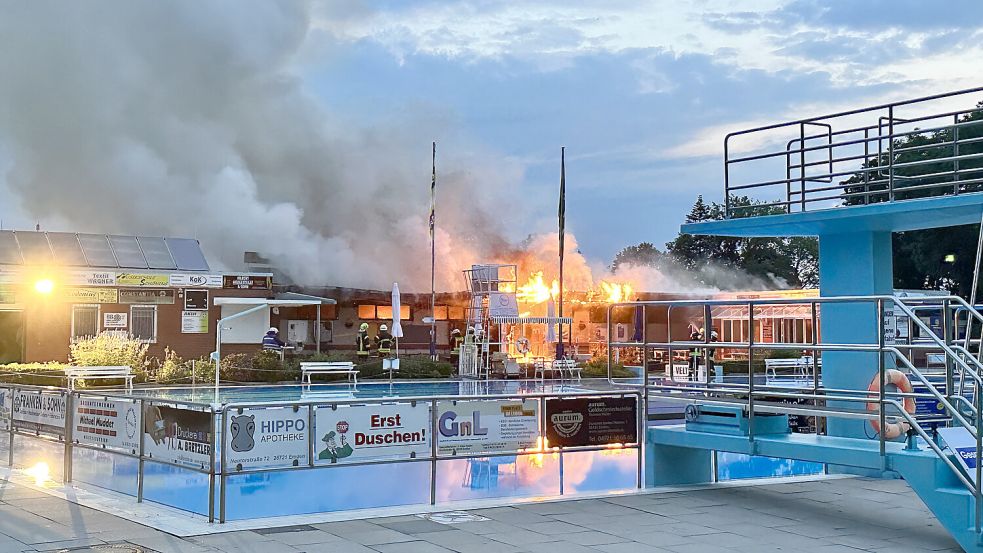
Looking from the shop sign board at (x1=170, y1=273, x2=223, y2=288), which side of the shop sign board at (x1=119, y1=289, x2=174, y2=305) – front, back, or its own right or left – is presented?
left

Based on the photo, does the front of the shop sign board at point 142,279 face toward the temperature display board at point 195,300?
no

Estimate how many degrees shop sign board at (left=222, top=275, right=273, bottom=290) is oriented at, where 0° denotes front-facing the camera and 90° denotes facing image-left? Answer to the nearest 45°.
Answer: approximately 0°

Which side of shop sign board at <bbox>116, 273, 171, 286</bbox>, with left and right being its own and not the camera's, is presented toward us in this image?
front

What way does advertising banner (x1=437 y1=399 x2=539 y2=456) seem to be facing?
toward the camera

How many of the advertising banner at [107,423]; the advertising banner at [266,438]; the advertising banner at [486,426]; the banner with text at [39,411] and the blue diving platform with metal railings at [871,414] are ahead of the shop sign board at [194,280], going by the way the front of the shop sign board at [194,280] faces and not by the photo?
5

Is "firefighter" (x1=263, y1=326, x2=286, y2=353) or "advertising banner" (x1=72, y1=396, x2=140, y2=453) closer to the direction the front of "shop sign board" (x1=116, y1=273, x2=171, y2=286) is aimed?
the advertising banner

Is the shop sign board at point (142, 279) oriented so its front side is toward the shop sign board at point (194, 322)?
no

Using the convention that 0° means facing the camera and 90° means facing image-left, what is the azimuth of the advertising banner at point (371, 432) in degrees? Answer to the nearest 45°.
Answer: approximately 0°

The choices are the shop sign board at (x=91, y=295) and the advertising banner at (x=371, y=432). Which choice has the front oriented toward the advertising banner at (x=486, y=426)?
the shop sign board

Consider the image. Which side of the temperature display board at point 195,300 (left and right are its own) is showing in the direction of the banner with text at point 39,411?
front

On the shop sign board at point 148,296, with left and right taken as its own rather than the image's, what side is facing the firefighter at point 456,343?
left

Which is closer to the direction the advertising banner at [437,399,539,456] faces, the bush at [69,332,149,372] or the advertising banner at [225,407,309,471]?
the advertising banner

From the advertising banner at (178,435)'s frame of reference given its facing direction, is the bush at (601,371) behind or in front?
behind

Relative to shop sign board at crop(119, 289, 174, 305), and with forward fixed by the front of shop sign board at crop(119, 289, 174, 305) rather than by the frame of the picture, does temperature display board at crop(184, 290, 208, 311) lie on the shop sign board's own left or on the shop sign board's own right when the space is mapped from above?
on the shop sign board's own left

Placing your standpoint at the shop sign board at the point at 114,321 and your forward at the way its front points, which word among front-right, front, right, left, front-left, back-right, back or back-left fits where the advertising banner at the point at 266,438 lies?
front

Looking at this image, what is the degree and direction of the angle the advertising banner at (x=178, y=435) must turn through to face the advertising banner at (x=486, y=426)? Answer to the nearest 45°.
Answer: approximately 135° to its left

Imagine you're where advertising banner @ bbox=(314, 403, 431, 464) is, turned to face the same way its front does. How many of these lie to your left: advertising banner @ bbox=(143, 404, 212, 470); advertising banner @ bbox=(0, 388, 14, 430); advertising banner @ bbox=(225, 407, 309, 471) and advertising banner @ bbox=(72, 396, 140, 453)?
0

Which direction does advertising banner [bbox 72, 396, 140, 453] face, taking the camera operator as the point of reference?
facing the viewer and to the left of the viewer

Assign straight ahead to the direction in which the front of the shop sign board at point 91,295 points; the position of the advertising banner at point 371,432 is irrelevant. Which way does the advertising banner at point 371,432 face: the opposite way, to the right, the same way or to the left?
the same way

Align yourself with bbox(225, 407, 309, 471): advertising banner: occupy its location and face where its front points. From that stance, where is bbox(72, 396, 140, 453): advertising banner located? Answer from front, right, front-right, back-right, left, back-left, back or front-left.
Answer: back-right
